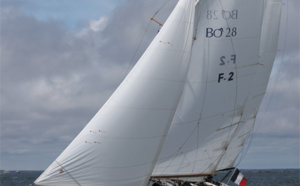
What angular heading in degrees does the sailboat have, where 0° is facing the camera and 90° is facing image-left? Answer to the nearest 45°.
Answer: approximately 90°
